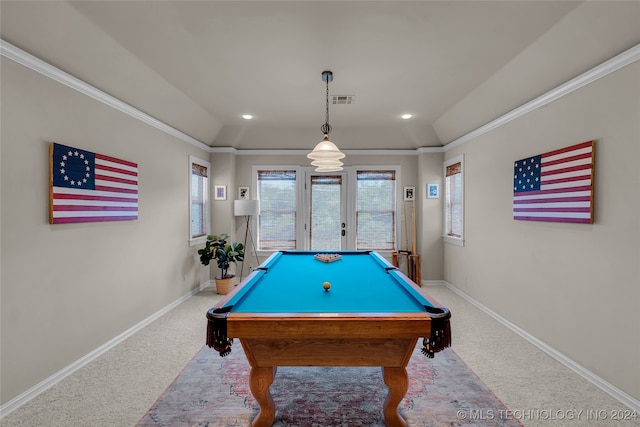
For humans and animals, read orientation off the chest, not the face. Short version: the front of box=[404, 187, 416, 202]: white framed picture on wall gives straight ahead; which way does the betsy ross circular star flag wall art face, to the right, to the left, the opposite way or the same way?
to the left

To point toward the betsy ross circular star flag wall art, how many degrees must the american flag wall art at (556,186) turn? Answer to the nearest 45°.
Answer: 0° — it already faces it

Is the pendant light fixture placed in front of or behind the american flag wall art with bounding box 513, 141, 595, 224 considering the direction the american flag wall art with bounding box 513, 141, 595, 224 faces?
in front

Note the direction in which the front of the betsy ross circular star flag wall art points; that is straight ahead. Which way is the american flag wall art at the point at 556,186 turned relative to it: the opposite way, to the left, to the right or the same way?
the opposite way

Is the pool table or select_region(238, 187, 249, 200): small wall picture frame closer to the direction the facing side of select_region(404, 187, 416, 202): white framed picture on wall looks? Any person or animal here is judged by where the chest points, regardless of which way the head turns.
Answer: the pool table

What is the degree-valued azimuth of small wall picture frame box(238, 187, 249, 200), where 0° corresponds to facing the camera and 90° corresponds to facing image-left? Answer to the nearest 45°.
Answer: approximately 0°

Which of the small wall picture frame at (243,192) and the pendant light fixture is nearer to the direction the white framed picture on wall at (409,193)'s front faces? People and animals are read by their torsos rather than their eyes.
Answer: the pendant light fixture

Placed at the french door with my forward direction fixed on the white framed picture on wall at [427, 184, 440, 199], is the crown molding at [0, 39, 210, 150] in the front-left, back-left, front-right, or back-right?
back-right

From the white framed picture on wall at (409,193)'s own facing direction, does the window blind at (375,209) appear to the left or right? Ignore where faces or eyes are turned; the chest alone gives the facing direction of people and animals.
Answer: on its right

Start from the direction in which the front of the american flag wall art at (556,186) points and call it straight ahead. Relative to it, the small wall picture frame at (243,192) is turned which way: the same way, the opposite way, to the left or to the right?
to the left
